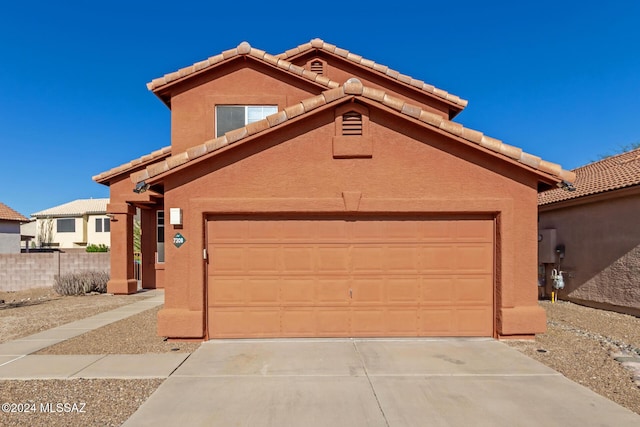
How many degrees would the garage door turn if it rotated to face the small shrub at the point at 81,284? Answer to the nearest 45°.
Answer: approximately 135° to its right

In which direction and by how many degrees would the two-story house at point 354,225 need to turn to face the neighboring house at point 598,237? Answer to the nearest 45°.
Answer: approximately 135° to its left

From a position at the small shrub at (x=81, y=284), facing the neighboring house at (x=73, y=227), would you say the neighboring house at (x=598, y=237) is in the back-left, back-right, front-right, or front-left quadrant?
back-right

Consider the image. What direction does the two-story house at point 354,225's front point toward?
toward the camera

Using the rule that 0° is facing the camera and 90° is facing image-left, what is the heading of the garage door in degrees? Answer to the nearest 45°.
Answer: approximately 0°
